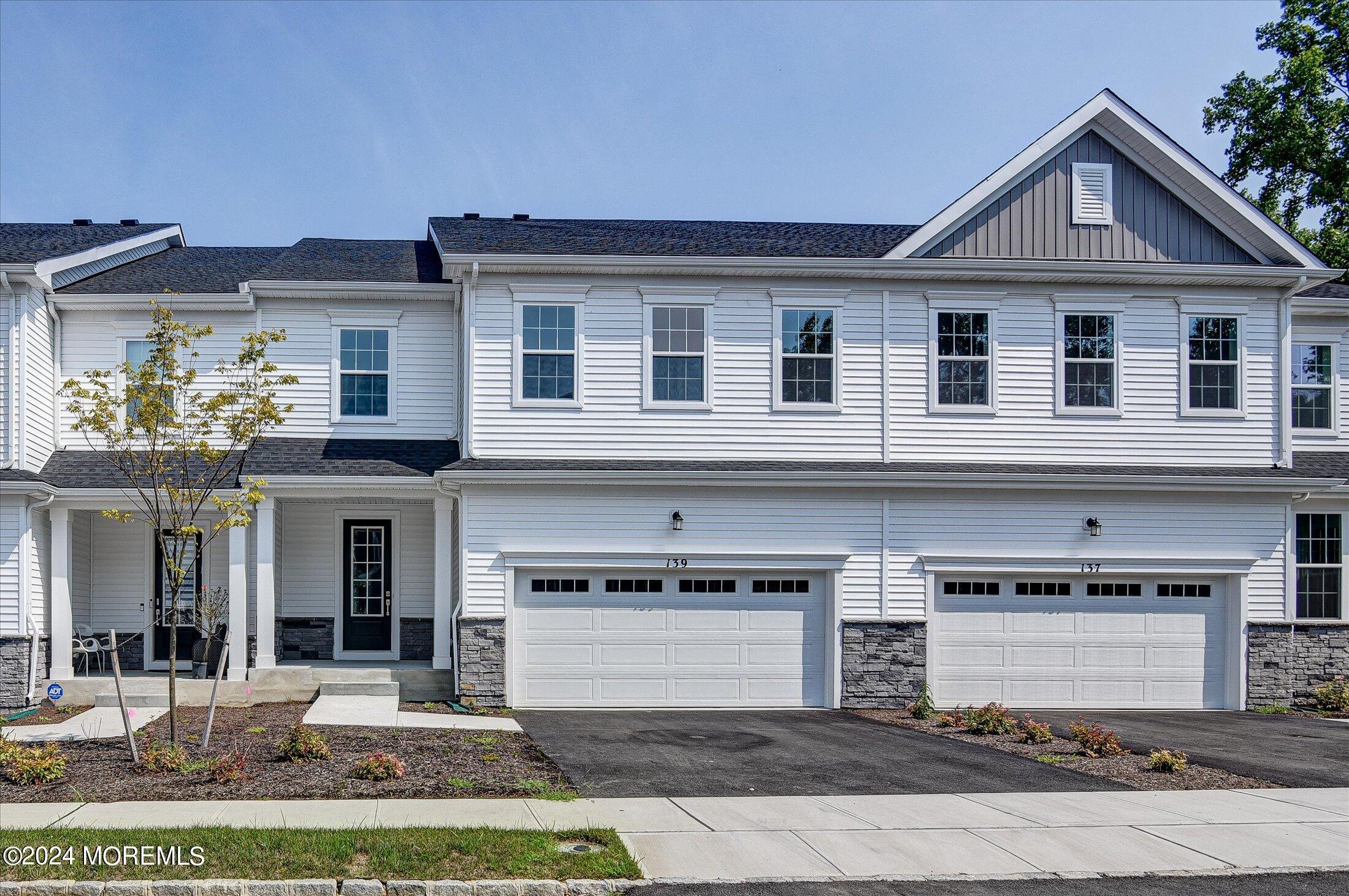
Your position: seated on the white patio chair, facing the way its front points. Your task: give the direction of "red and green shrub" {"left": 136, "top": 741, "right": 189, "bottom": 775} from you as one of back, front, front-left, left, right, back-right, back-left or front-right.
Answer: front-right

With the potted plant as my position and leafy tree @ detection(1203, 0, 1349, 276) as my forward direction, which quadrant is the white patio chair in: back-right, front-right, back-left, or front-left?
back-left

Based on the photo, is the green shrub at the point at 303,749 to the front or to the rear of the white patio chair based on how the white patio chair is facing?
to the front

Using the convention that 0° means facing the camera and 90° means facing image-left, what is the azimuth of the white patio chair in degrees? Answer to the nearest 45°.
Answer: approximately 315°

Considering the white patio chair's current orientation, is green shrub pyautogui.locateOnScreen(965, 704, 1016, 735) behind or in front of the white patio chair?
in front
